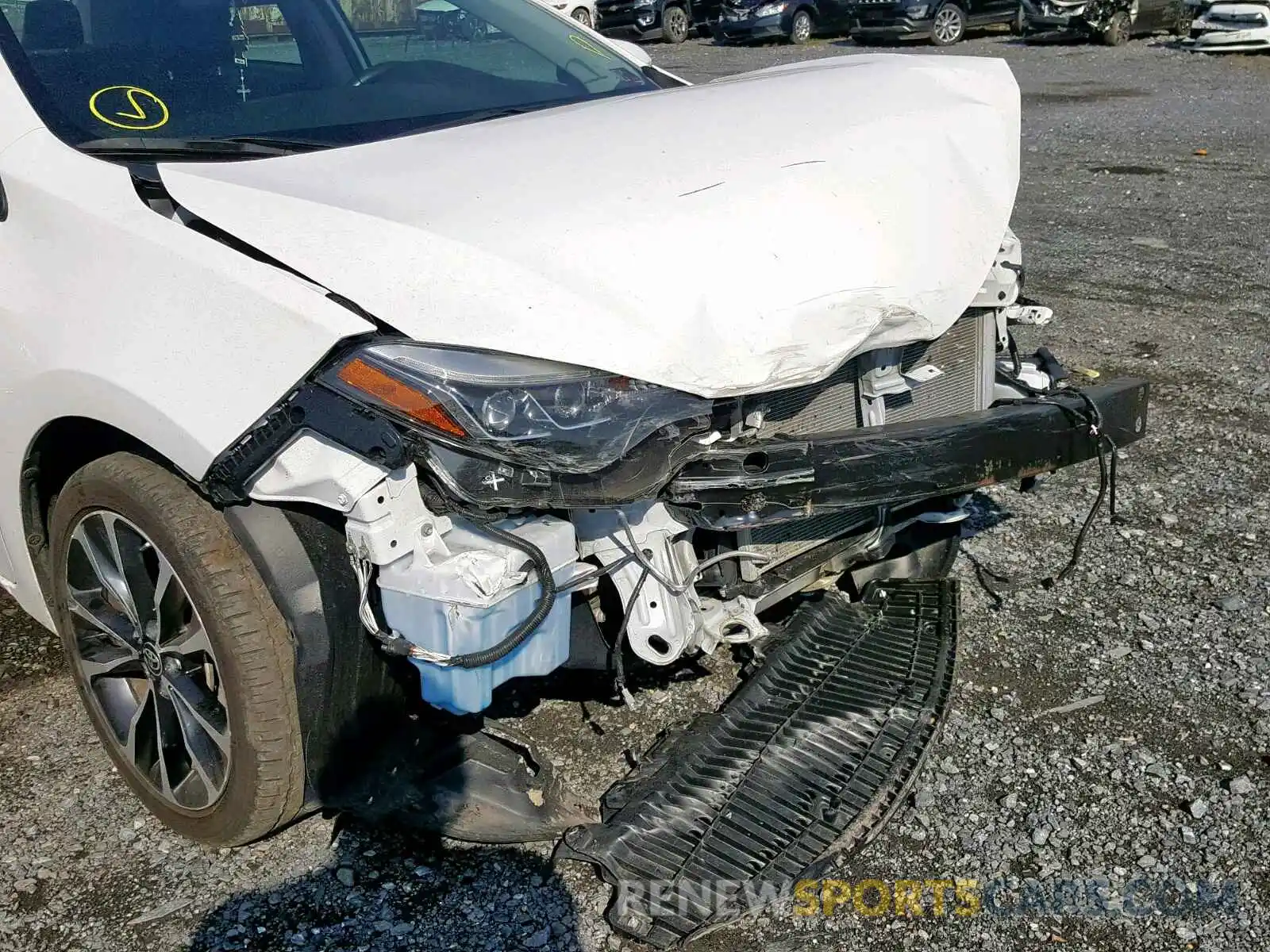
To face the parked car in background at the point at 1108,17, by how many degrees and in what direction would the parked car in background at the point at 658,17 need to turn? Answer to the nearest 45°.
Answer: approximately 90° to its left

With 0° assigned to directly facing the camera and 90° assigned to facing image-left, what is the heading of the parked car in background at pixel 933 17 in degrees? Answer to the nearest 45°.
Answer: approximately 45°

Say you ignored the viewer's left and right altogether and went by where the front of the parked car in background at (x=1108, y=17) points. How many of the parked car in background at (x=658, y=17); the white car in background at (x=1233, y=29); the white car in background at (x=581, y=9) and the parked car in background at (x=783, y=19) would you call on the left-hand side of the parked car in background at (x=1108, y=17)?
1

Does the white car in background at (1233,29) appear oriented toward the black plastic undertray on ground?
yes

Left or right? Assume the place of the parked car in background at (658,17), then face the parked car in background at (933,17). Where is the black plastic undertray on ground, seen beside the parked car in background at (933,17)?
right

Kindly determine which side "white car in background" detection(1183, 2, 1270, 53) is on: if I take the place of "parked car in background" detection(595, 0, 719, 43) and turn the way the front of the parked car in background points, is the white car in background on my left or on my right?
on my left

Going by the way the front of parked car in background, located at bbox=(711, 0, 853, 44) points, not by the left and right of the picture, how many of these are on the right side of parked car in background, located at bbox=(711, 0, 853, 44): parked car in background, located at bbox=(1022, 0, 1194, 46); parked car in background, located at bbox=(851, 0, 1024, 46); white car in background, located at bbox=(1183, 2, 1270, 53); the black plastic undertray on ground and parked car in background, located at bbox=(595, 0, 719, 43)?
1

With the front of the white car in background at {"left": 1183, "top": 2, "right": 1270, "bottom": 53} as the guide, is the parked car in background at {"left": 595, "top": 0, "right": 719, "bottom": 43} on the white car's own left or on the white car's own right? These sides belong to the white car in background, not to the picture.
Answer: on the white car's own right

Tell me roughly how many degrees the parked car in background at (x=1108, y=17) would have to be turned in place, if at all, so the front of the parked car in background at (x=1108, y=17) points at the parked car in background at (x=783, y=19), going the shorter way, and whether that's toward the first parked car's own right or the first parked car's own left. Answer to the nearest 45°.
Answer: approximately 45° to the first parked car's own right

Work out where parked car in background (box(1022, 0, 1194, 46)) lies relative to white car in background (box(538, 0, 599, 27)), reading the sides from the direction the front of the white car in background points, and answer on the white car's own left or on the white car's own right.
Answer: on the white car's own left

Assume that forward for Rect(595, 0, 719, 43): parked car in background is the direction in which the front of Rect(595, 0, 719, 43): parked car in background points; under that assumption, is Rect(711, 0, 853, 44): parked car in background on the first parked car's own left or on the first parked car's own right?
on the first parked car's own left

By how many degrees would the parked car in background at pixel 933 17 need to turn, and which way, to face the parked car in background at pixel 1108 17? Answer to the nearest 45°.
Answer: approximately 135° to its left
